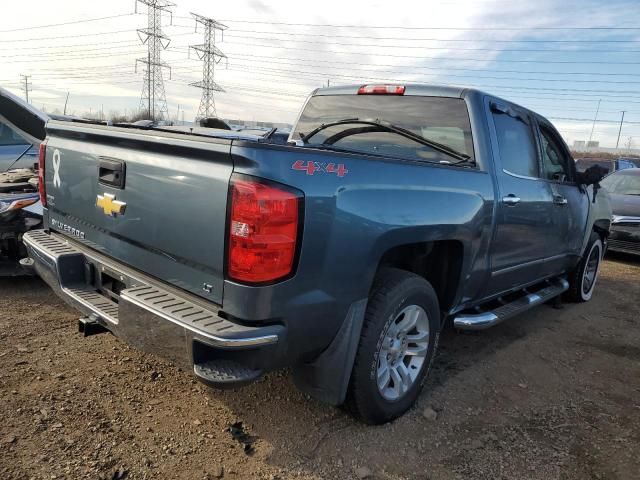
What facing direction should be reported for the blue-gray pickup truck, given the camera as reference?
facing away from the viewer and to the right of the viewer

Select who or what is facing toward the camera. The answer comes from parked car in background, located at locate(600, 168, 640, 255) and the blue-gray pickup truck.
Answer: the parked car in background

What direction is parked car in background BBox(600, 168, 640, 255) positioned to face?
toward the camera

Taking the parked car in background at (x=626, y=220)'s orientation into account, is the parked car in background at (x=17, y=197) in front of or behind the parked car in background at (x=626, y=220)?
in front

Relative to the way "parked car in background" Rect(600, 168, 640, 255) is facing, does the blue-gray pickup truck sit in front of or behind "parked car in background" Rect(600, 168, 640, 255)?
in front

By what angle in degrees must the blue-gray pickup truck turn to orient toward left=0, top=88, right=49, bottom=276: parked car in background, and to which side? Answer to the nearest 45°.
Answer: approximately 90° to its left

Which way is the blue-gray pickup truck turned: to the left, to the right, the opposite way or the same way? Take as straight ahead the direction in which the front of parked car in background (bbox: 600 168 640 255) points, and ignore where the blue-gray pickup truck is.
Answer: the opposite way

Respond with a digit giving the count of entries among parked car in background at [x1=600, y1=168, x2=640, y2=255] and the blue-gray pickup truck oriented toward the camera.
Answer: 1

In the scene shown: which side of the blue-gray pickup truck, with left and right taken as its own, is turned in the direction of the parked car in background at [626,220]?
front

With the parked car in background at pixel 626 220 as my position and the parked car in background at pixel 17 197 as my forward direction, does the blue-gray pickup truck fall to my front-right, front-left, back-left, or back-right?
front-left
